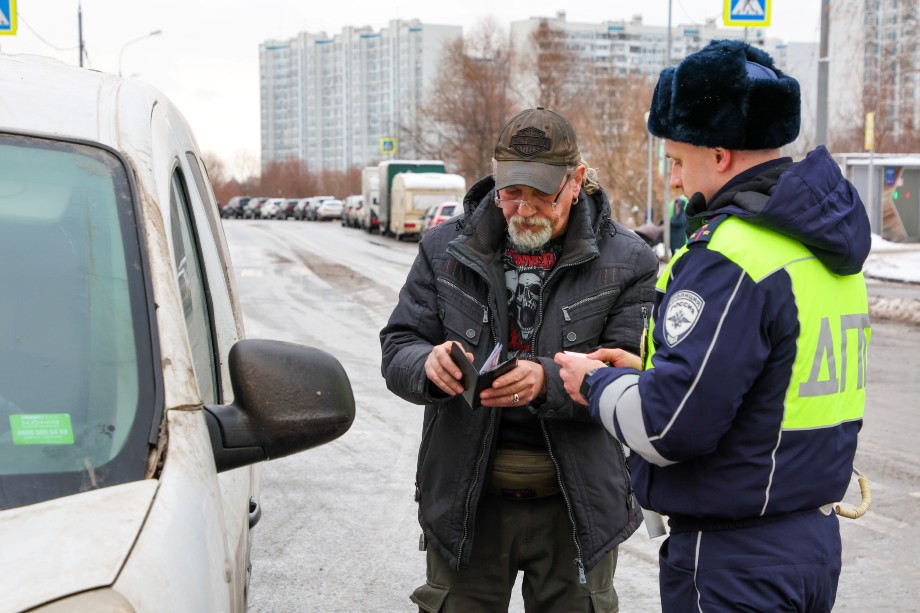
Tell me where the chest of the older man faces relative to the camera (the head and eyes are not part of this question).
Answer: toward the camera

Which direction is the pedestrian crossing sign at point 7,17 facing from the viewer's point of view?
toward the camera

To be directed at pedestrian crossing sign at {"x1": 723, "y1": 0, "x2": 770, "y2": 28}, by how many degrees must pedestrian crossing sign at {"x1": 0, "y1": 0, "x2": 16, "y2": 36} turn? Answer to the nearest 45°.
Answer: approximately 90° to its left

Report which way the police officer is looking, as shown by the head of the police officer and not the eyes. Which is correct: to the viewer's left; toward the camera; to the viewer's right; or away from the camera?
to the viewer's left

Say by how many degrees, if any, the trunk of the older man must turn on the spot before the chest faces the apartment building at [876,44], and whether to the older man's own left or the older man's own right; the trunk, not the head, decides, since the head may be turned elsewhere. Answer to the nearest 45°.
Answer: approximately 180°

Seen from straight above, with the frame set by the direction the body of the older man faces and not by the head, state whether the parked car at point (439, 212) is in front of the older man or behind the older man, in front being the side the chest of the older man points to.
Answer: behind

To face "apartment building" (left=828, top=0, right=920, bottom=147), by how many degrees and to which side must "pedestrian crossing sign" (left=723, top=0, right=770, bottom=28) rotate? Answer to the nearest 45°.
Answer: approximately 180°
